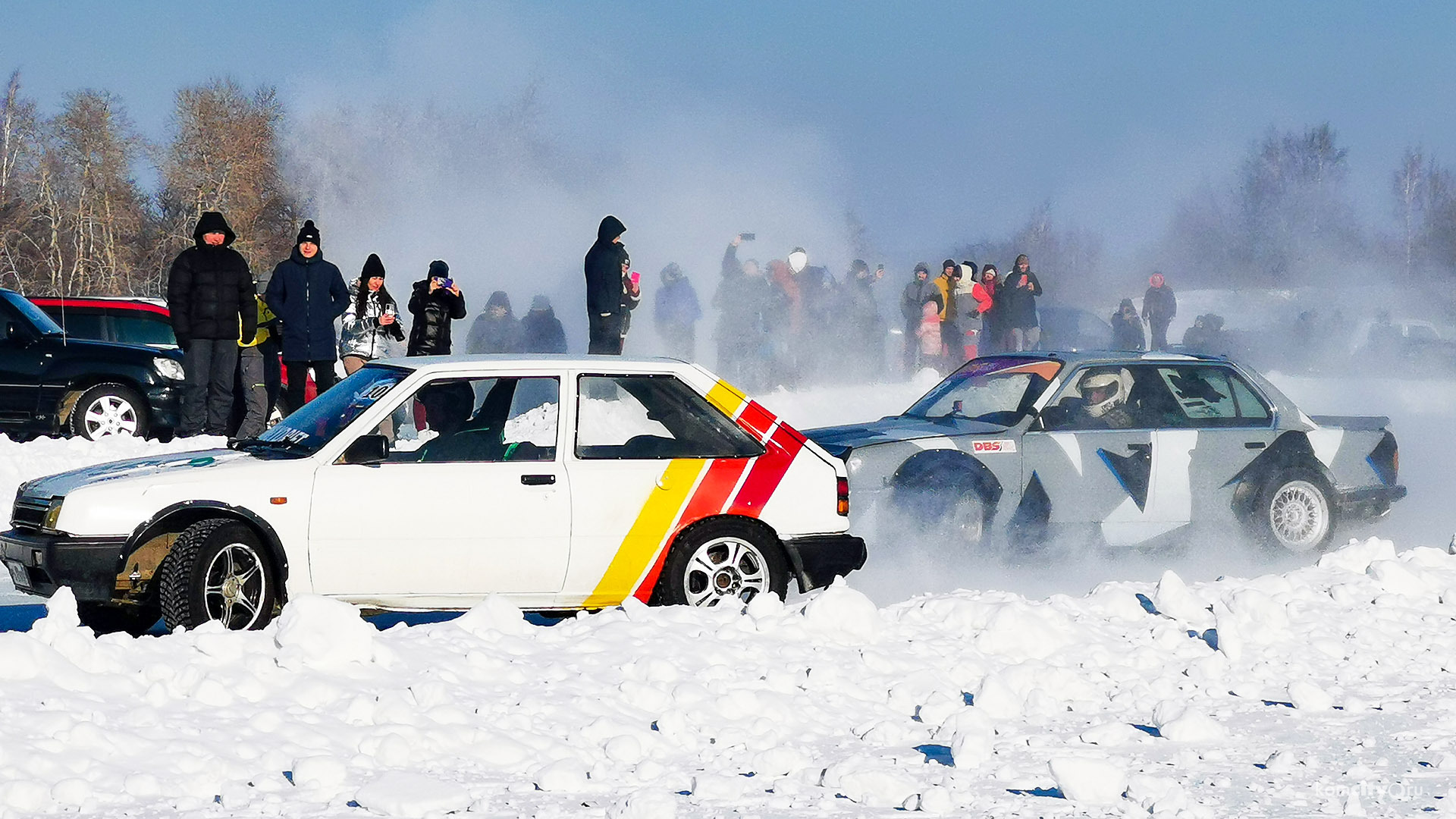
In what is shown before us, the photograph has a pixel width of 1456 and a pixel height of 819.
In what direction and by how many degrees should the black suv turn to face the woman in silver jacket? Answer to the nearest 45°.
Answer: approximately 45° to its right

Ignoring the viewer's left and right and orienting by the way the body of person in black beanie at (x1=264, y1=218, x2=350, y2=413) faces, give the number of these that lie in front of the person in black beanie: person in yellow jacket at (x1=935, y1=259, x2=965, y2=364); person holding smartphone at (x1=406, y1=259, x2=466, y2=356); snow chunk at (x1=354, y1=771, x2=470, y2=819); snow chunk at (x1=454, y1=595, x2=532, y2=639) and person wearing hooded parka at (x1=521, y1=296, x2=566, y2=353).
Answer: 2

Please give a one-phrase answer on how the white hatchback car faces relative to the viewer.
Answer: facing to the left of the viewer

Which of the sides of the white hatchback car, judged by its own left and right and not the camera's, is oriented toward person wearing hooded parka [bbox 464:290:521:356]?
right

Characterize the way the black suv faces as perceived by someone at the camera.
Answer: facing to the right of the viewer

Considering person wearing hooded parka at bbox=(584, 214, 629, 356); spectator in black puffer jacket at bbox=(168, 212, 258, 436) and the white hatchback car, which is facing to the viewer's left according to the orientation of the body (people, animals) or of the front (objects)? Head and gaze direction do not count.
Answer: the white hatchback car

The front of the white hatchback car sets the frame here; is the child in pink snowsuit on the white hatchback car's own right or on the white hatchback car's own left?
on the white hatchback car's own right

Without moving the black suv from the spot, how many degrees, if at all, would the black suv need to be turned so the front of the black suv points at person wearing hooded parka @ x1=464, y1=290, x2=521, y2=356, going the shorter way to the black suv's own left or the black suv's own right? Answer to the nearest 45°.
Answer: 0° — it already faces them

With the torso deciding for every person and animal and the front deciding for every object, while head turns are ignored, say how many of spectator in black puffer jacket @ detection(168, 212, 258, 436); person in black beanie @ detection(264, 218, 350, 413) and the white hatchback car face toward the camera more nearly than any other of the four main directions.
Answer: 2

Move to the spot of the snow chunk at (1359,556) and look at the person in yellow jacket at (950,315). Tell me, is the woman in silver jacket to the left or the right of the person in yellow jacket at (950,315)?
left
